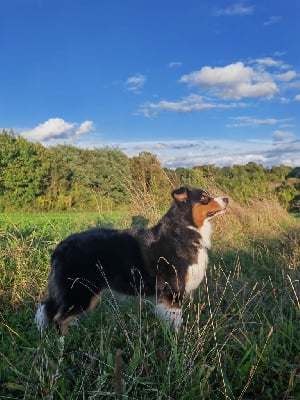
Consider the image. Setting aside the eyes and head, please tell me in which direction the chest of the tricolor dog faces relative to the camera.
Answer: to the viewer's right
